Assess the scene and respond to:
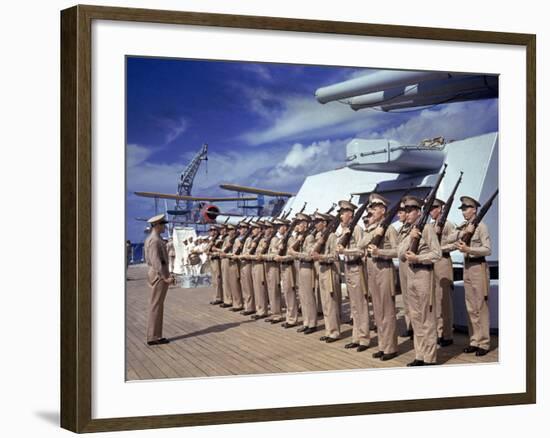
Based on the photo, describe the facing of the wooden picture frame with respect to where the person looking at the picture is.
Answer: facing the viewer and to the right of the viewer
